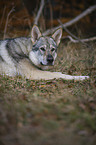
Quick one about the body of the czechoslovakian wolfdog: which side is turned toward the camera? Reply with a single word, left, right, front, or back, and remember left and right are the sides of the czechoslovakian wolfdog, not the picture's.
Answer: right
